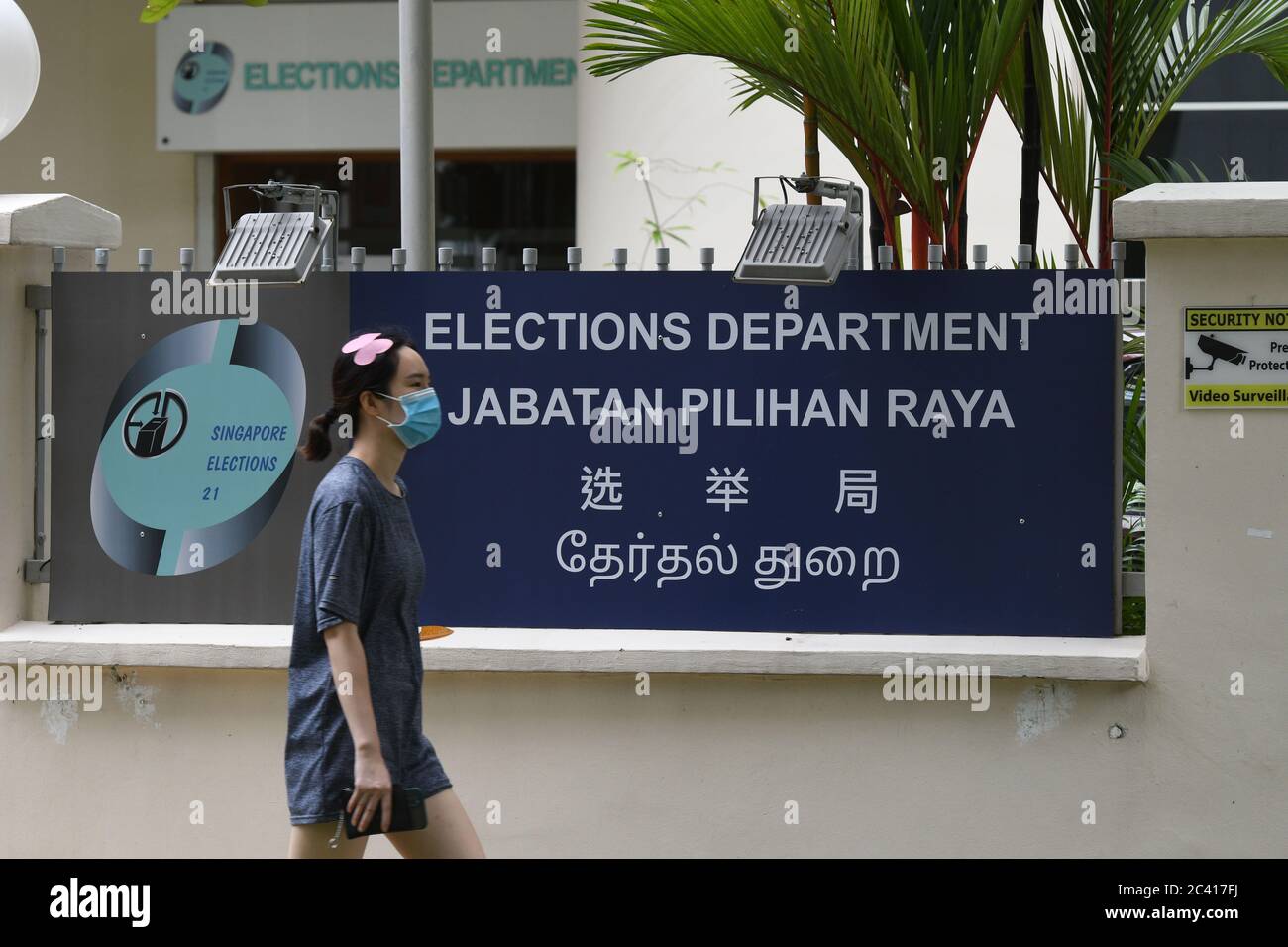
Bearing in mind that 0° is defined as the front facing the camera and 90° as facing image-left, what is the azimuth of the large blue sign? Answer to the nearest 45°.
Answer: approximately 0°

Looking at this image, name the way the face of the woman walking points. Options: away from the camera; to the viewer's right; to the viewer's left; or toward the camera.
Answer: to the viewer's right

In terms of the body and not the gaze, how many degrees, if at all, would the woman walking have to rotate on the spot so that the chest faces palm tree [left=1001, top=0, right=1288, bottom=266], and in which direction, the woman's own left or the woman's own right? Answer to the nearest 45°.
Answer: approximately 45° to the woman's own left

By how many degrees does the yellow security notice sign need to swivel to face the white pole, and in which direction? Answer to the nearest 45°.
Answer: approximately 90° to its right

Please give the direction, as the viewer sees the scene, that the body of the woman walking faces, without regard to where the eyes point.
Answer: to the viewer's right

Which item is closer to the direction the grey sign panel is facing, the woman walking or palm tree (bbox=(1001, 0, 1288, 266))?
the woman walking

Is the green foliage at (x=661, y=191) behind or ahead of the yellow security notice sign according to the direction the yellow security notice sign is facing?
behind

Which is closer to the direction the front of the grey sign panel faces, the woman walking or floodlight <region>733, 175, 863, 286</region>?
the woman walking
